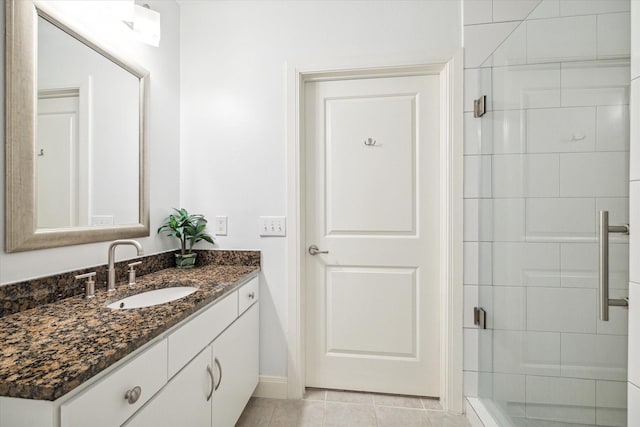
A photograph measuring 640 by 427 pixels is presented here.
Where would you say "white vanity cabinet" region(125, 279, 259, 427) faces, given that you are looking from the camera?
facing the viewer and to the right of the viewer

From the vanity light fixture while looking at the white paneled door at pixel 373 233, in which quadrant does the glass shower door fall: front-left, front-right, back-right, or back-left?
front-right

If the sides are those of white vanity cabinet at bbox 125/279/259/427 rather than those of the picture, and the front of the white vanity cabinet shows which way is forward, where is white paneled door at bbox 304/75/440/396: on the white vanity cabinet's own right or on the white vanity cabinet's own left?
on the white vanity cabinet's own left

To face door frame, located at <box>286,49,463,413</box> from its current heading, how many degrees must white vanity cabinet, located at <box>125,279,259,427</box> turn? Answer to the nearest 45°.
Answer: approximately 45° to its left

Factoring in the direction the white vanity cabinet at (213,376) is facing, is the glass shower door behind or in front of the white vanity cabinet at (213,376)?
in front
